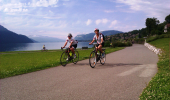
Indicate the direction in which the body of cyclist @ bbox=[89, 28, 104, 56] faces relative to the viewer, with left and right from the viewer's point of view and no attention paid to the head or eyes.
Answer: facing the viewer and to the left of the viewer
